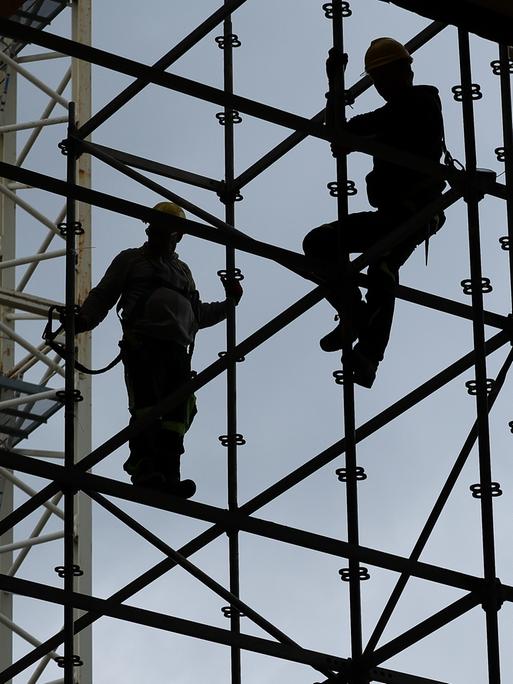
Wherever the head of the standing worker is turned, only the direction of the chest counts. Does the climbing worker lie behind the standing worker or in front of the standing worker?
in front

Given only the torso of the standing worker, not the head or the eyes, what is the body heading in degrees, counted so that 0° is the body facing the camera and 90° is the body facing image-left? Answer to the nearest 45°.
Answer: approximately 315°
